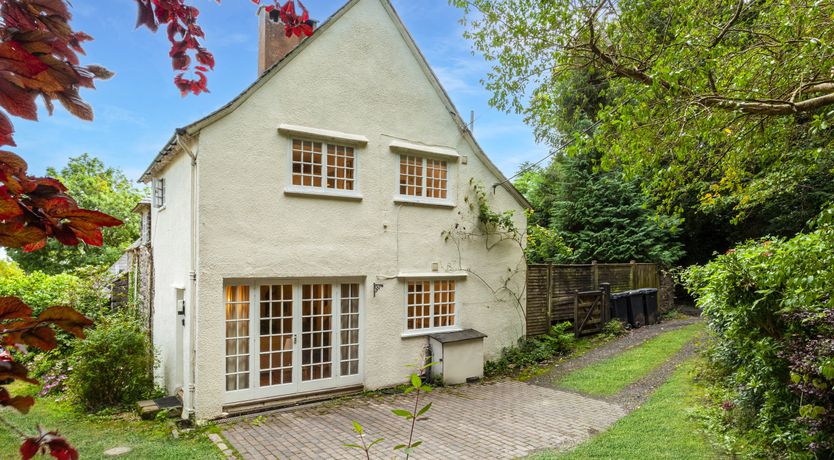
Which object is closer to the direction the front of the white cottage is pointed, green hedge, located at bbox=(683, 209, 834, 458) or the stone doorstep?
the green hedge

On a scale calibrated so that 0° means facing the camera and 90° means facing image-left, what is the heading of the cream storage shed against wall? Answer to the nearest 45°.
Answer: approximately 315°

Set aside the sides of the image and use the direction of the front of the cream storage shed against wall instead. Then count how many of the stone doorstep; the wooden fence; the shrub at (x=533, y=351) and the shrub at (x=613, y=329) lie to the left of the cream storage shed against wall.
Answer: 3

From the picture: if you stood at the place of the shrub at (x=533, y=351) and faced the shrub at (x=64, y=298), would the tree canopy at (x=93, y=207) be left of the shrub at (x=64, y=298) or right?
right

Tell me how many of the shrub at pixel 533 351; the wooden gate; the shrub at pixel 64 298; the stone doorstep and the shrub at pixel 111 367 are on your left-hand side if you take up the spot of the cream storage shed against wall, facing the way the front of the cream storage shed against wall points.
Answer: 2

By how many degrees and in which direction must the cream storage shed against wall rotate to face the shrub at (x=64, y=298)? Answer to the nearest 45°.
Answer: approximately 135° to its right

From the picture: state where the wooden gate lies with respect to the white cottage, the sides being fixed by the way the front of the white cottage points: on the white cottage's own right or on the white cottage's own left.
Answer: on the white cottage's own left

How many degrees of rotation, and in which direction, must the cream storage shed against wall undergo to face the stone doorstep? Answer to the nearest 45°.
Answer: approximately 90° to its right

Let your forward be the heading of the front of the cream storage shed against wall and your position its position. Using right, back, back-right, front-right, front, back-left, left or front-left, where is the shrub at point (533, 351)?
left

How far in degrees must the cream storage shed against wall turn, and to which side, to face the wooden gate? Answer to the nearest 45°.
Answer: approximately 90° to its left

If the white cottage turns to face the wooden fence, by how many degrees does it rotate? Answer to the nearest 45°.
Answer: approximately 90° to its left

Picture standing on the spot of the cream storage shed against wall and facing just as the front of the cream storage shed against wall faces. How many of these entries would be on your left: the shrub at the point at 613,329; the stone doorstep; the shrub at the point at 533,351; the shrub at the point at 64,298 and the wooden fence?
3

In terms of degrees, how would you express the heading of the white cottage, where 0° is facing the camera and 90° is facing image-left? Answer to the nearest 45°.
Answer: approximately 315°

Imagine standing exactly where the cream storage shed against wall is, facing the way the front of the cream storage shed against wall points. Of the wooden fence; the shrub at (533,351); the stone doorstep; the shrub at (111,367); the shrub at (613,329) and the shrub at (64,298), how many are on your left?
3
